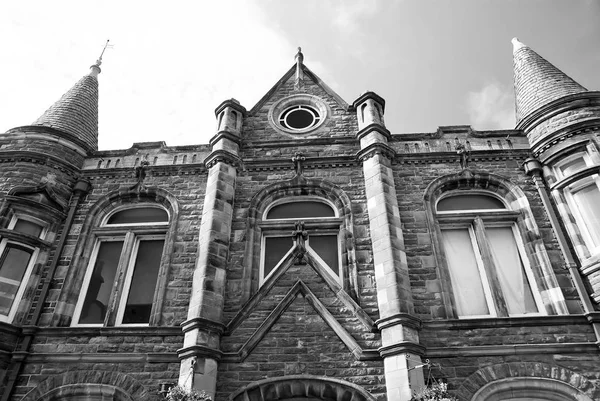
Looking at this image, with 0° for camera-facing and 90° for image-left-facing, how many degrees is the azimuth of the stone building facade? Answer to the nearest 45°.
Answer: approximately 0°
